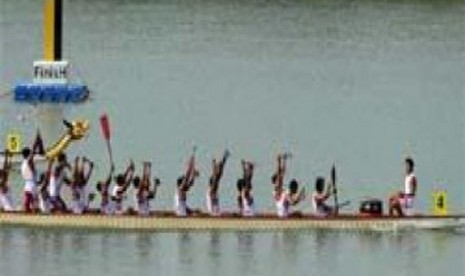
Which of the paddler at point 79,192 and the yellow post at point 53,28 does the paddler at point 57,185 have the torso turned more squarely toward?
the paddler

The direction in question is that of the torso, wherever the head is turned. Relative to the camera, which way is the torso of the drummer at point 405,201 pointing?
to the viewer's left

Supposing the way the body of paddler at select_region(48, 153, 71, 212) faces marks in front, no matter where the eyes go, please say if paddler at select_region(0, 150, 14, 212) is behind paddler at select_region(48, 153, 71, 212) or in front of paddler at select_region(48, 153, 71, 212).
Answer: behind

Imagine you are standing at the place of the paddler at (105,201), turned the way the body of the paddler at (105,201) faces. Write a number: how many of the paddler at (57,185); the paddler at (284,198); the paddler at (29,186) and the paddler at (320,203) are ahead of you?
2

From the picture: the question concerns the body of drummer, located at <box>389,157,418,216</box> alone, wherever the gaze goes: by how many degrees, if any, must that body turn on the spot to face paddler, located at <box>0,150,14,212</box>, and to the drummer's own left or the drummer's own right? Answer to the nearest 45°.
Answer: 0° — they already face them
